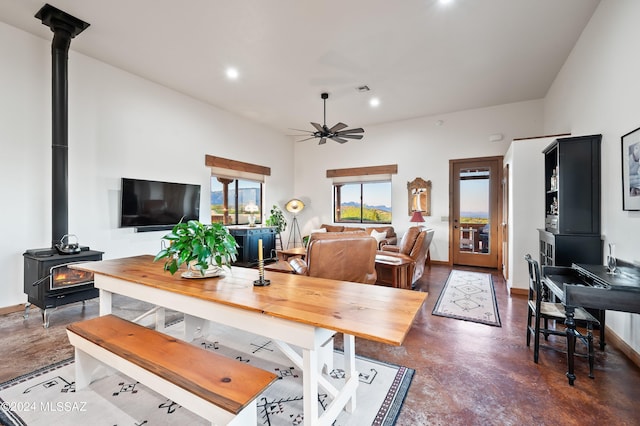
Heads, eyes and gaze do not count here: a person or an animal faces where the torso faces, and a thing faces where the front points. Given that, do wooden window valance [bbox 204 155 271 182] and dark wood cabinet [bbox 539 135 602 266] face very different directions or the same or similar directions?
very different directions

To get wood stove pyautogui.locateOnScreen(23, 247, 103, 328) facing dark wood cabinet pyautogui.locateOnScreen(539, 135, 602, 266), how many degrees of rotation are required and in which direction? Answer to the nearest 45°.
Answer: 0° — it already faces it

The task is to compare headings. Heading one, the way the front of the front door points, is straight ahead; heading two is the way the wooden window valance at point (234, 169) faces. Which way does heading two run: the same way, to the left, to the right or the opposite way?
to the left

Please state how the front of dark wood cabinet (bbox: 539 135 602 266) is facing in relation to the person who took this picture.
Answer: facing to the left of the viewer

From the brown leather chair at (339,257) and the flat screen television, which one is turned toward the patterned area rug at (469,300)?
the flat screen television

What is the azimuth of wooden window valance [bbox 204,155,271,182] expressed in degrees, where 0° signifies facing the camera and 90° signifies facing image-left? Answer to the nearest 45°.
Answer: approximately 315°

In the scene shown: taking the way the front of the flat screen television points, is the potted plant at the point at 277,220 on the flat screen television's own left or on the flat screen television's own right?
on the flat screen television's own left

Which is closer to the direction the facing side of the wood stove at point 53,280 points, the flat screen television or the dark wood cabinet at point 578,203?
the dark wood cabinet

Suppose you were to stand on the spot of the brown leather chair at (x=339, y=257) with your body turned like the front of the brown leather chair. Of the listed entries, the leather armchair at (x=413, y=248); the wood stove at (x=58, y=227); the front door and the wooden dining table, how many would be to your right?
2
